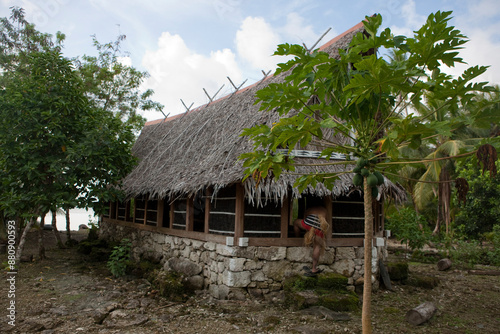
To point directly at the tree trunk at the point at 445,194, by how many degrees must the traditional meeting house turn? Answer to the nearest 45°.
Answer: approximately 90° to its left

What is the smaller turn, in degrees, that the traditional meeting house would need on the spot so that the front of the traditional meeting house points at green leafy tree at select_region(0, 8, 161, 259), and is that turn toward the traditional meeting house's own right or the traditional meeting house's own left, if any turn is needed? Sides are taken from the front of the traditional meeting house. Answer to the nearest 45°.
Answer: approximately 135° to the traditional meeting house's own right

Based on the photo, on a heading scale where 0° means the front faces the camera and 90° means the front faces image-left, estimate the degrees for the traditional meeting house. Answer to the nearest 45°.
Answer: approximately 315°

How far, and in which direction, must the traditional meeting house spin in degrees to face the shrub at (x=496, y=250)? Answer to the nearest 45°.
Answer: approximately 90° to its left

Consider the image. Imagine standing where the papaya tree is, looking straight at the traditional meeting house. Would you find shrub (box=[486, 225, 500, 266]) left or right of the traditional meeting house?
right
